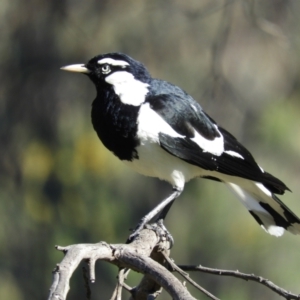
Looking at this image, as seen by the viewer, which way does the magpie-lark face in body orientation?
to the viewer's left

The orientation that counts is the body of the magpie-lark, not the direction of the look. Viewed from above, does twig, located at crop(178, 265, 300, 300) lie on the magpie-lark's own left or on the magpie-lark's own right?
on the magpie-lark's own left
